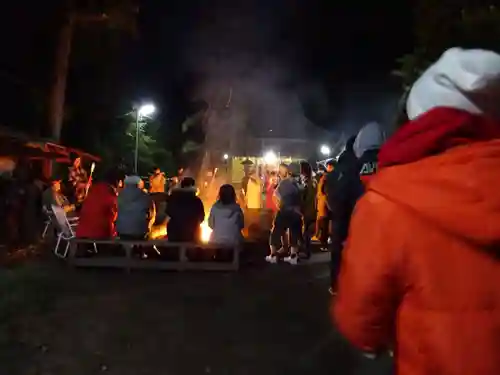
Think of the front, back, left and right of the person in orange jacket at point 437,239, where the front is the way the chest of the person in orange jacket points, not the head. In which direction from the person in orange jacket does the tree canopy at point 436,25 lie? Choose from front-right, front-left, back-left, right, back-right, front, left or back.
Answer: front-right

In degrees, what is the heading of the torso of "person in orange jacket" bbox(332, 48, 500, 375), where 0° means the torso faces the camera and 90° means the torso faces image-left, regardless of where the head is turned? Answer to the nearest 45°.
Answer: approximately 135°

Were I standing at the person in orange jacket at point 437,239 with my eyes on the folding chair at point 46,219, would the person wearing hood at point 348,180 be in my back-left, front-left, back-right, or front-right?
front-right

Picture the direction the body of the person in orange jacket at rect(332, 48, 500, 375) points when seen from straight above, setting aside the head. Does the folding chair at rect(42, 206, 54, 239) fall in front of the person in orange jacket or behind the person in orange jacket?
in front

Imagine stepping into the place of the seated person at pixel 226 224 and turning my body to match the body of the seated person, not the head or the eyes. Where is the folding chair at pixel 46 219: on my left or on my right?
on my left

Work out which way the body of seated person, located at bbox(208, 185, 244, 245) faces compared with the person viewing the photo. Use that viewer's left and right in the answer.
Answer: facing away from the viewer

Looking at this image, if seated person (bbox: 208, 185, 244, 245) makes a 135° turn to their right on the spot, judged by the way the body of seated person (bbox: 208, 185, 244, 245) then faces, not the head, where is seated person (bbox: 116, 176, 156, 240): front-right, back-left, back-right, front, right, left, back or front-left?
back-right

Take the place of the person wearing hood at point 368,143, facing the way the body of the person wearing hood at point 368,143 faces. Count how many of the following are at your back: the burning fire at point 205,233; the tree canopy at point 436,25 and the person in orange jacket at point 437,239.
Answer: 1

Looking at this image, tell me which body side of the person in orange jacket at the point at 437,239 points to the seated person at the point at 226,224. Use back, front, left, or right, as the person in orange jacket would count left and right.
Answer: front

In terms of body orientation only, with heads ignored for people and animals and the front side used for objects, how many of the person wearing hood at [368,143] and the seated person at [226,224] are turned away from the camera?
2

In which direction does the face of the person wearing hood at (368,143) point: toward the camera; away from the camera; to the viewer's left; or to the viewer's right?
away from the camera

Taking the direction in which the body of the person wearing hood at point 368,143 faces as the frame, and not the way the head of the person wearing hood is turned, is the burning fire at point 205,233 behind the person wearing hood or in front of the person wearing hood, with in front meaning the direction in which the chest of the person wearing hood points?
in front

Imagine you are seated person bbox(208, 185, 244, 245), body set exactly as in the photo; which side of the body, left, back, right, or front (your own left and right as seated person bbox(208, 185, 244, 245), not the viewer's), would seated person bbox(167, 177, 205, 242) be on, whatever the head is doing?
left

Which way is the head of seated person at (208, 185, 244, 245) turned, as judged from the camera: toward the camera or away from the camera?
away from the camera

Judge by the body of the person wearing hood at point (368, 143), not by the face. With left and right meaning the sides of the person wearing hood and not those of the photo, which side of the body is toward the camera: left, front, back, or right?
back
